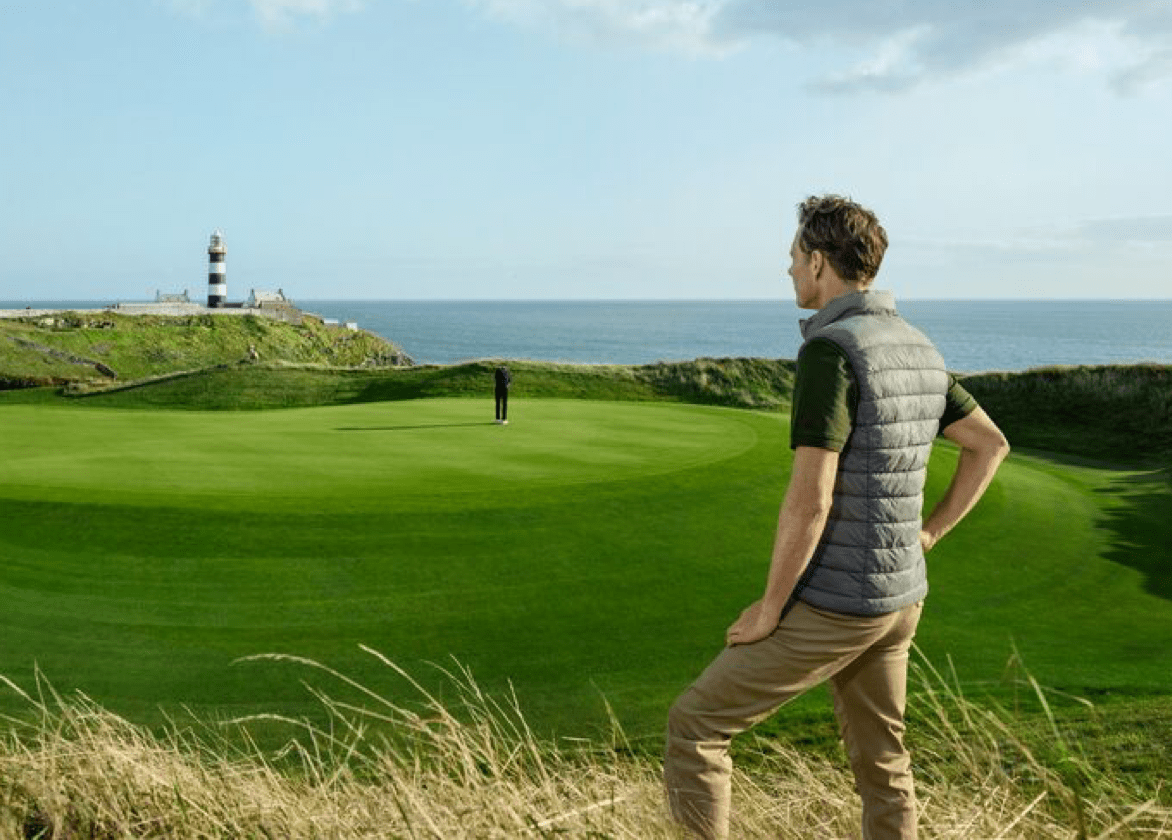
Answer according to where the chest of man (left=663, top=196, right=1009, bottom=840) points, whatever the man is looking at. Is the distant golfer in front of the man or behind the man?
in front

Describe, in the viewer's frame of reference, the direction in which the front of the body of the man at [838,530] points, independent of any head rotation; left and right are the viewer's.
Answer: facing away from the viewer and to the left of the viewer
